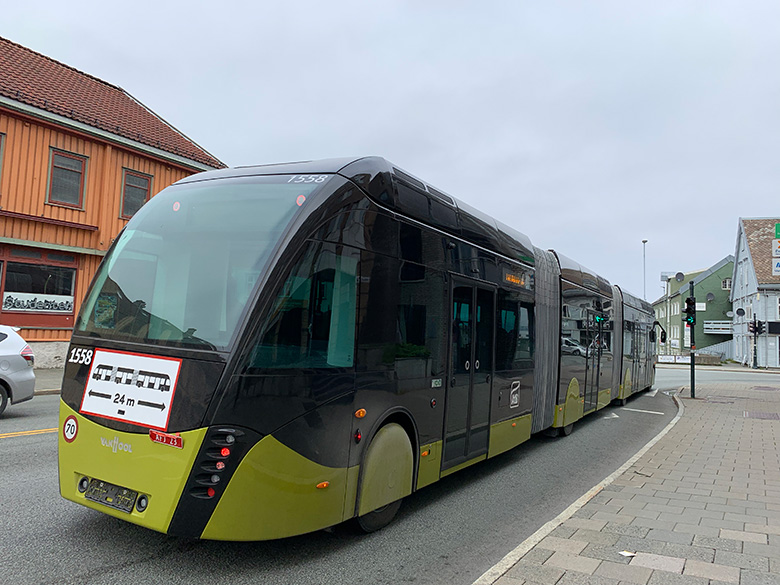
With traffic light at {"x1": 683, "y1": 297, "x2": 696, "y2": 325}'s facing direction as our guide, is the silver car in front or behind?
in front

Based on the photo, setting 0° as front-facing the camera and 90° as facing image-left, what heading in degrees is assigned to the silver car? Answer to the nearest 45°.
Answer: approximately 90°

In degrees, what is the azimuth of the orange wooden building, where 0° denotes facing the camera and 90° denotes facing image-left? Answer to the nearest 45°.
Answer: approximately 315°

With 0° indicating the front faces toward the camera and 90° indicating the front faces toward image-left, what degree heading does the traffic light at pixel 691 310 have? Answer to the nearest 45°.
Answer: approximately 0°

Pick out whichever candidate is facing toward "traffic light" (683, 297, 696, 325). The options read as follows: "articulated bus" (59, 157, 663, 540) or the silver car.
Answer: the articulated bus

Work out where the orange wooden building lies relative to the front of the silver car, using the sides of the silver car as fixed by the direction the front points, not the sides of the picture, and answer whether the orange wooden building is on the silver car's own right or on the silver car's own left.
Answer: on the silver car's own right

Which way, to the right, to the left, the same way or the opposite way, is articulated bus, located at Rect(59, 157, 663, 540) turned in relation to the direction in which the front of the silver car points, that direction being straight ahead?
the opposite way

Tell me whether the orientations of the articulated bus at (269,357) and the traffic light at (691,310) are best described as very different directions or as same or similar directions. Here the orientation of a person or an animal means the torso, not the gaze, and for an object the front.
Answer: very different directions

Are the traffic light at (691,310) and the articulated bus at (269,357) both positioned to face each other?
yes

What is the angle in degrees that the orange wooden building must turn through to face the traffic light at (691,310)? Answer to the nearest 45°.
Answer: approximately 45° to its left

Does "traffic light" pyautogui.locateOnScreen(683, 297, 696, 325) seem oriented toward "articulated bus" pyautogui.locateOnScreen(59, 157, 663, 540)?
yes

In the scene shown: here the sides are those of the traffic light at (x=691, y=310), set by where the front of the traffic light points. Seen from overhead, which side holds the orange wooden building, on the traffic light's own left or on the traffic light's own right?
on the traffic light's own right

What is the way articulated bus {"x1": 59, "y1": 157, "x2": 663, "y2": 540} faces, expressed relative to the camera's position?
facing away from the viewer and to the right of the viewer

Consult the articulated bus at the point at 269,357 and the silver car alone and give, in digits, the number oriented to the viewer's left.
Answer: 1
